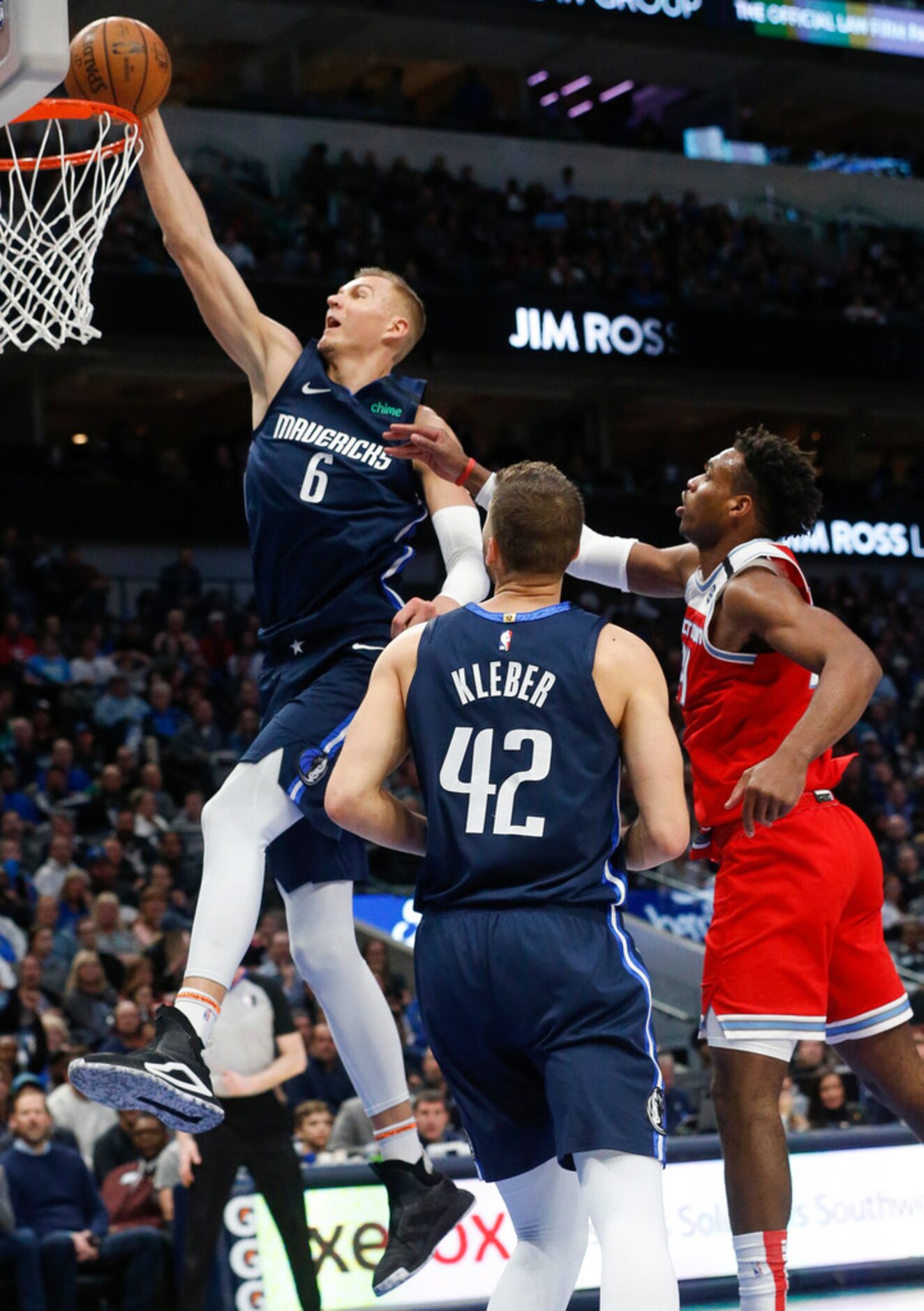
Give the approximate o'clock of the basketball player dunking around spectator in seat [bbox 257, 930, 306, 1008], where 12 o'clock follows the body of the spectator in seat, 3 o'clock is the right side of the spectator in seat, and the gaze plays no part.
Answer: The basketball player dunking is roughly at 12 o'clock from the spectator in seat.

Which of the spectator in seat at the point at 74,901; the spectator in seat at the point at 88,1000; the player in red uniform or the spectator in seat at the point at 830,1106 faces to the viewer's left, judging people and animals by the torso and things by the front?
the player in red uniform

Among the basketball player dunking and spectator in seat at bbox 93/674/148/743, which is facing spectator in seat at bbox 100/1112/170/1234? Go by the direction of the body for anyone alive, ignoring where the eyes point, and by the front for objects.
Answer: spectator in seat at bbox 93/674/148/743

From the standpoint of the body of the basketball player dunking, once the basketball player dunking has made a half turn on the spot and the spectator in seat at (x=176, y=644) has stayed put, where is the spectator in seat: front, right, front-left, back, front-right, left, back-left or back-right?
front-left

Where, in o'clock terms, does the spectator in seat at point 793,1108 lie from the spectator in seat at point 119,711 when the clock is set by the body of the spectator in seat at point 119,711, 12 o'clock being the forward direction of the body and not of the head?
the spectator in seat at point 793,1108 is roughly at 11 o'clock from the spectator in seat at point 119,711.

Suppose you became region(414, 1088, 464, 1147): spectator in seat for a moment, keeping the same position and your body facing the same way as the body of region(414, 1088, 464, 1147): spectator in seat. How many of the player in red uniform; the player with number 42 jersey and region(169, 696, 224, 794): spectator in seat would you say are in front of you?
2

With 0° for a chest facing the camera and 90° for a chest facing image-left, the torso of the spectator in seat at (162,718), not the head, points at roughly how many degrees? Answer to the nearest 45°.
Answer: approximately 0°

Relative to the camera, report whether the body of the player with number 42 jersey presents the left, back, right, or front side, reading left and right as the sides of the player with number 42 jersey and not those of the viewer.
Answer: back
